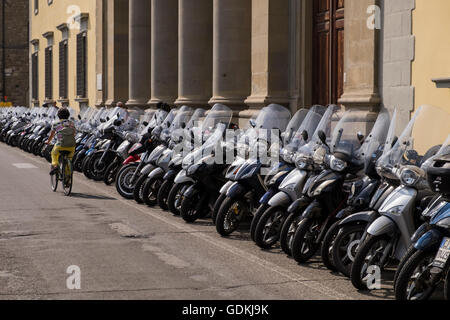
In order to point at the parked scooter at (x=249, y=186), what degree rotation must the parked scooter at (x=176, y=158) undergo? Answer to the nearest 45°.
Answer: approximately 45° to its left

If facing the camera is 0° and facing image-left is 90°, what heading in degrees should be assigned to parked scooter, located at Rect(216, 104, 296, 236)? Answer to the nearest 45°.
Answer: approximately 45°

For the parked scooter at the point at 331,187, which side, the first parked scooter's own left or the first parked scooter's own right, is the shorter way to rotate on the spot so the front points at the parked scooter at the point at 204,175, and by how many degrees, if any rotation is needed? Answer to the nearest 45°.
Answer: approximately 90° to the first parked scooter's own right

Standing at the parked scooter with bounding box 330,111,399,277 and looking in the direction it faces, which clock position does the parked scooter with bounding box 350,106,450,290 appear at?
the parked scooter with bounding box 350,106,450,290 is roughly at 9 o'clock from the parked scooter with bounding box 330,111,399,277.

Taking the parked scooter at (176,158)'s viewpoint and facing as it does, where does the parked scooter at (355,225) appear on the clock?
the parked scooter at (355,225) is roughly at 10 o'clock from the parked scooter at (176,158).

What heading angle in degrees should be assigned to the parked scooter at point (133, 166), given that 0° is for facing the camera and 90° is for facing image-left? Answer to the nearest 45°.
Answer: approximately 45°

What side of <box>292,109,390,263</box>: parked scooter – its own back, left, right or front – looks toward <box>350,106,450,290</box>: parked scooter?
left

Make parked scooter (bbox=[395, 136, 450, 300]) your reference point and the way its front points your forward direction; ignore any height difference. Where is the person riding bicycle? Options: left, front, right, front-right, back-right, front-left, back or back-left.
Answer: right

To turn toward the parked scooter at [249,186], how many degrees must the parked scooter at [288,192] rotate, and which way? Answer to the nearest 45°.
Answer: approximately 90° to its right

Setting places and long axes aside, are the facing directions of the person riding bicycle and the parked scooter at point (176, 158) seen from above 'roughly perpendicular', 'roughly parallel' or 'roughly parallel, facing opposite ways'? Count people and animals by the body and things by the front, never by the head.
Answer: roughly perpendicular

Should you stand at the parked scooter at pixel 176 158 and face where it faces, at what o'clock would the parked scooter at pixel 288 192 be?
the parked scooter at pixel 288 192 is roughly at 10 o'clock from the parked scooter at pixel 176 158.
